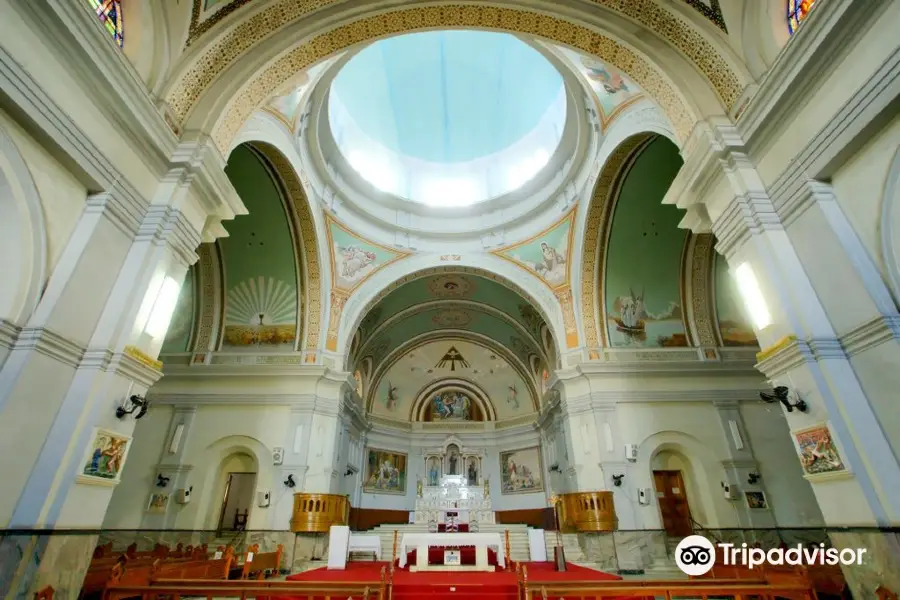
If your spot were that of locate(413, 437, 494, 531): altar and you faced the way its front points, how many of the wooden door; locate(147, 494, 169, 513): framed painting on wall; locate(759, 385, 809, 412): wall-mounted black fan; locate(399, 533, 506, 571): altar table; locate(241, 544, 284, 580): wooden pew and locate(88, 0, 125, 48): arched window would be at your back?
0

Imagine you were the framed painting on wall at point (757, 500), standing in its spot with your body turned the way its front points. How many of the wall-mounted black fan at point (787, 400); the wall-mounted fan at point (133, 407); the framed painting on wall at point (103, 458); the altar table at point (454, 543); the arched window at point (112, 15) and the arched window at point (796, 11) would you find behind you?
0

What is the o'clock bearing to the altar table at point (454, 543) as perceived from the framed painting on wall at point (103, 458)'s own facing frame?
The altar table is roughly at 10 o'clock from the framed painting on wall.

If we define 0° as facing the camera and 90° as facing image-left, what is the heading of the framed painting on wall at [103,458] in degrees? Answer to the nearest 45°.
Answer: approximately 315°

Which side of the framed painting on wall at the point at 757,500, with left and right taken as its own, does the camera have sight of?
front

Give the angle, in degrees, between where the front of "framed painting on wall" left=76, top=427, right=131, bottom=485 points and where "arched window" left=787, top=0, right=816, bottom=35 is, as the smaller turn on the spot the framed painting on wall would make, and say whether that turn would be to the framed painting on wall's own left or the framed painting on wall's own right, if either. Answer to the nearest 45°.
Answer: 0° — it already faces it

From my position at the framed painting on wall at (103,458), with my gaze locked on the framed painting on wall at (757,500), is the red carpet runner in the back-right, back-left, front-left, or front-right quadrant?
front-left

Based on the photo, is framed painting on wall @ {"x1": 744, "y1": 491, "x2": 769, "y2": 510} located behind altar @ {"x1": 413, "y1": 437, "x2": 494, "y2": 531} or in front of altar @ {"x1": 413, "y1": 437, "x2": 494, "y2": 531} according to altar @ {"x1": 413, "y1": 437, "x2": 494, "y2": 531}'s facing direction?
in front

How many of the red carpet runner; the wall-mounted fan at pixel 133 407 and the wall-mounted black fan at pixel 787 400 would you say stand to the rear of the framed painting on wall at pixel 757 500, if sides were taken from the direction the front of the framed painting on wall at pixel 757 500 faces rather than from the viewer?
0

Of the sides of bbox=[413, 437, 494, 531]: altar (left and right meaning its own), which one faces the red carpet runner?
front

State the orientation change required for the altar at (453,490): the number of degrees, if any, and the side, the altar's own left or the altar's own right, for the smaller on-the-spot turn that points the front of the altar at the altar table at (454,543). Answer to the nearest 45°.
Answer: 0° — it already faces it

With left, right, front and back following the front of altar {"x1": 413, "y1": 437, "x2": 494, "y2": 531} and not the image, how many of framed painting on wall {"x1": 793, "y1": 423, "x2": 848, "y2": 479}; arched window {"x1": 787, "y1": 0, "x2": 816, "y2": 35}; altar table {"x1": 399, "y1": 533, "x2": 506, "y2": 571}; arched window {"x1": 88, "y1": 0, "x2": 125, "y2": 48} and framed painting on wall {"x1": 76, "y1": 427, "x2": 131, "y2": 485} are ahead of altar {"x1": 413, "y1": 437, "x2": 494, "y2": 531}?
5

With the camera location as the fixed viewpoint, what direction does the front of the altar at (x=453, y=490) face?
facing the viewer
